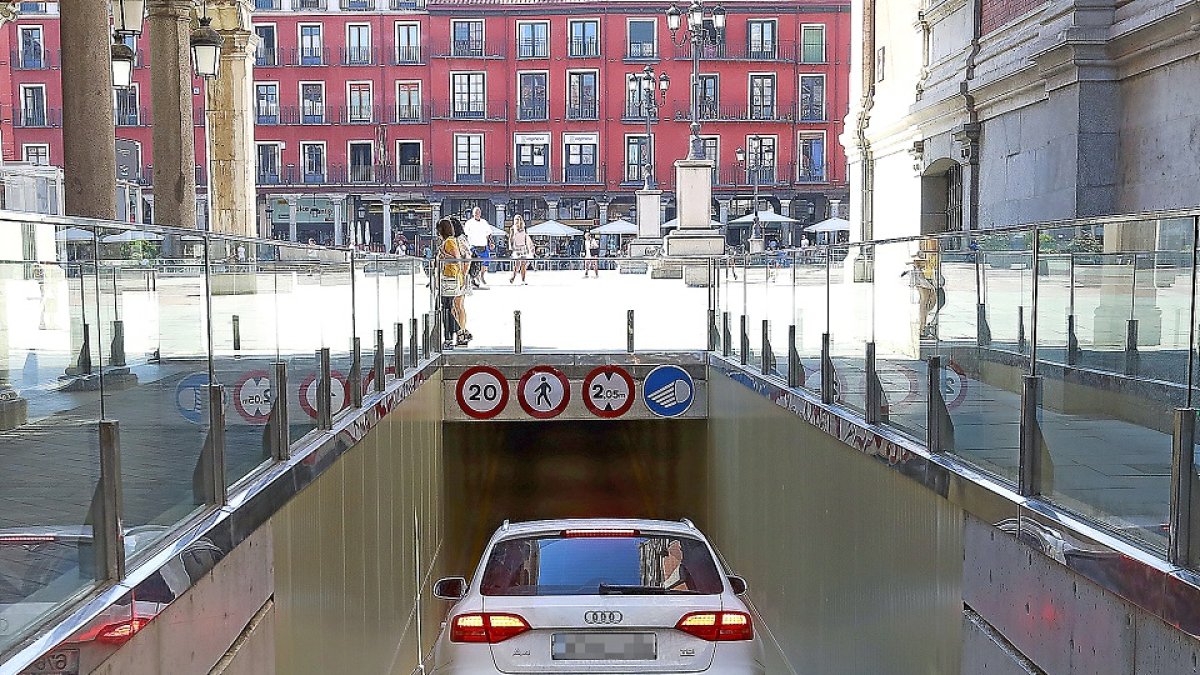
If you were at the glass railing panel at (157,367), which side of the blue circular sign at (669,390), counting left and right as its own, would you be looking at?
front

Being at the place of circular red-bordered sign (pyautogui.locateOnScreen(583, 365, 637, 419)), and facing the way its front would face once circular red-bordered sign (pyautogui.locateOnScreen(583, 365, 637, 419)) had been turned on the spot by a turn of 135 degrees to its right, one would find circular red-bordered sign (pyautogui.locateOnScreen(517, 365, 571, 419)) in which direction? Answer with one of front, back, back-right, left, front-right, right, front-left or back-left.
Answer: front-left

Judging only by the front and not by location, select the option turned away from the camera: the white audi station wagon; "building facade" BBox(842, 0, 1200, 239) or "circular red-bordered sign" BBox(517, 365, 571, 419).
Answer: the white audi station wagon

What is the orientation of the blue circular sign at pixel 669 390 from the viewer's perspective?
toward the camera

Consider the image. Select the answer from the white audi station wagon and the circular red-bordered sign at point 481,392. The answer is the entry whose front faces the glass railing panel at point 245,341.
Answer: the circular red-bordered sign

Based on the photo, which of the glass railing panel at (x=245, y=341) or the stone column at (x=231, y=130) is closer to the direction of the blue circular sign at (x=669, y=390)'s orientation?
the glass railing panel

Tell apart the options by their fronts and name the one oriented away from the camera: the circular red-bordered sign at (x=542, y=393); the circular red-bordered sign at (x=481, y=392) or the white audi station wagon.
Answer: the white audi station wagon

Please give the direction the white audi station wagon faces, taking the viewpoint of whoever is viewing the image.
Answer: facing away from the viewer

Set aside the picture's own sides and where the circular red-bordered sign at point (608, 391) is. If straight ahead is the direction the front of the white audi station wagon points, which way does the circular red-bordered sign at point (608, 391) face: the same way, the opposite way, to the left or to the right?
the opposite way

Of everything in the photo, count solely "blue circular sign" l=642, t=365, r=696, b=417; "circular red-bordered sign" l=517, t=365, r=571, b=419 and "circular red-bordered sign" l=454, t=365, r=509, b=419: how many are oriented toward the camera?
3

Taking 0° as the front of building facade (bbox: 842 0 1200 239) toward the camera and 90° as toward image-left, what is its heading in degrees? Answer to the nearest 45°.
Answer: approximately 45°

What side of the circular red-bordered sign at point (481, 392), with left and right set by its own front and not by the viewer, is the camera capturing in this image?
front

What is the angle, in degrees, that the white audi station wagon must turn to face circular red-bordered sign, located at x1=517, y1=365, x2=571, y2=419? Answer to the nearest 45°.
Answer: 0° — it already faces it

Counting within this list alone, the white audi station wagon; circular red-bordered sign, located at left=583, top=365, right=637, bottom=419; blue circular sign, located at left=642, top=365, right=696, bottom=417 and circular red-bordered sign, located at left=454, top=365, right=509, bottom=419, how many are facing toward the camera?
3

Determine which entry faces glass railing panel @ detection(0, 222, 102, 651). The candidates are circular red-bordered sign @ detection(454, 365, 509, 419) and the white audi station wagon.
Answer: the circular red-bordered sign

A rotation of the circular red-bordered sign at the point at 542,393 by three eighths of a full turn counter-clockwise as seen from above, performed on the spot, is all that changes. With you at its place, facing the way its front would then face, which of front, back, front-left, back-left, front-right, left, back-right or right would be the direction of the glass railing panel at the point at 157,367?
back-right
